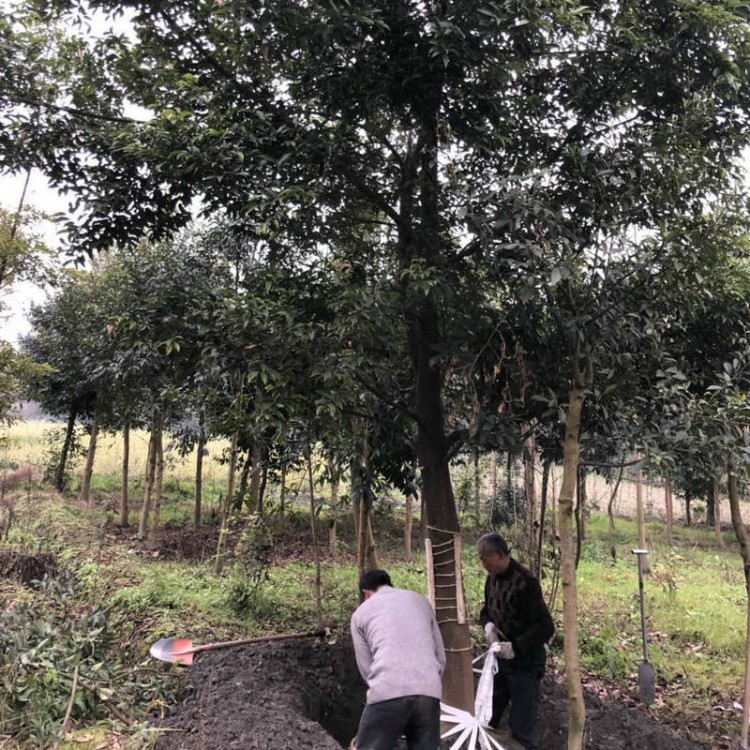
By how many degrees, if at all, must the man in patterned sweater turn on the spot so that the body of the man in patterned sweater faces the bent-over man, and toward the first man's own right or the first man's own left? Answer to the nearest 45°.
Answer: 0° — they already face them

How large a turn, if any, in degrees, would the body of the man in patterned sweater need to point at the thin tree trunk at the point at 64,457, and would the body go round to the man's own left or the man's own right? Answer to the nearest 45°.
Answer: approximately 90° to the man's own right

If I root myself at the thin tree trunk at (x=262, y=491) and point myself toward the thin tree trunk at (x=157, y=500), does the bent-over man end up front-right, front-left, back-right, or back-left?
back-left

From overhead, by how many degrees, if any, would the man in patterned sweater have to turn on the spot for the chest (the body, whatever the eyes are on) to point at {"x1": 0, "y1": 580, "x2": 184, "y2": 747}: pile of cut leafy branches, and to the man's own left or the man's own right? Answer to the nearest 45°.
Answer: approximately 45° to the man's own right

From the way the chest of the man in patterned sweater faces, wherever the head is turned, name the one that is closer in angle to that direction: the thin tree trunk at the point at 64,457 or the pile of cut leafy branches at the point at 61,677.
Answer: the pile of cut leafy branches

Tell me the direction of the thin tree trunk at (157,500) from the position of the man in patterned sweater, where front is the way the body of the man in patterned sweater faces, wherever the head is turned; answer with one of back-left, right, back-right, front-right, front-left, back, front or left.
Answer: right

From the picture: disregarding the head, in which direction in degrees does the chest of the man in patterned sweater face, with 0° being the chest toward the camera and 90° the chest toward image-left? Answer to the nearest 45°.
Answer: approximately 45°

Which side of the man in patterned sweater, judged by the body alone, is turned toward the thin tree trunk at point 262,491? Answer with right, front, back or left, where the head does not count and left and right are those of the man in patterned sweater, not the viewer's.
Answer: right

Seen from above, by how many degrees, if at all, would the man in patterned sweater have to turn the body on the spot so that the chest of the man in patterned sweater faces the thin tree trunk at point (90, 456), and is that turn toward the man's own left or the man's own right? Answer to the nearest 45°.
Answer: approximately 90° to the man's own right
